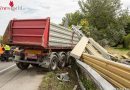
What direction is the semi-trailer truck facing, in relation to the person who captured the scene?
facing away from the viewer and to the right of the viewer

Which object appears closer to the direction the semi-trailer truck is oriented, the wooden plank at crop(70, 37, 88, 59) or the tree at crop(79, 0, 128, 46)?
the tree

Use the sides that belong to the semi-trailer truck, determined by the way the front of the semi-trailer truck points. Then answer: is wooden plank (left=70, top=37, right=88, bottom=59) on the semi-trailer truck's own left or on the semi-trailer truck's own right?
on the semi-trailer truck's own right
